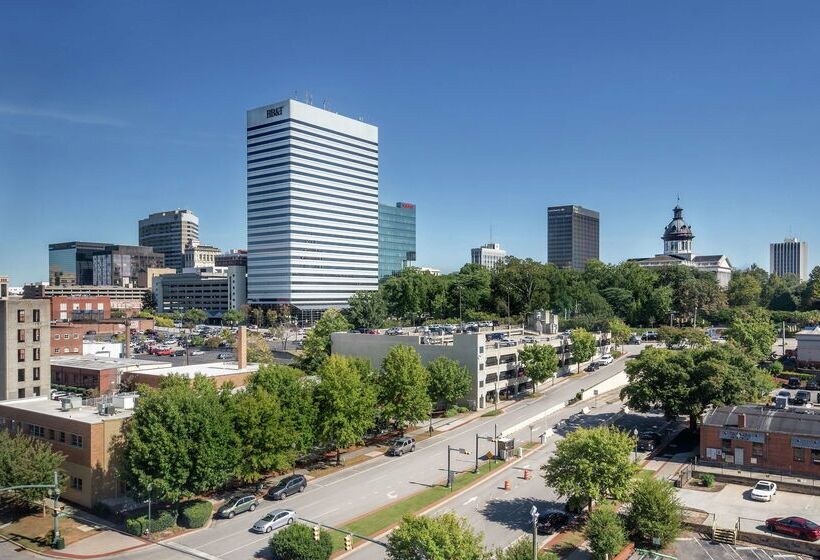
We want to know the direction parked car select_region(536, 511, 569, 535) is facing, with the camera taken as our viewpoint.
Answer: facing away from the viewer and to the right of the viewer

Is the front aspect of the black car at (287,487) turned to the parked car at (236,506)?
yes

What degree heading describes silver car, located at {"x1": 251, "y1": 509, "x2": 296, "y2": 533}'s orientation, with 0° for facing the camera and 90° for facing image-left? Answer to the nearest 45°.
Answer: approximately 45°

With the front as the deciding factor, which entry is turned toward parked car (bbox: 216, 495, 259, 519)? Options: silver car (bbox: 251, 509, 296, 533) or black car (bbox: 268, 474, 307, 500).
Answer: the black car

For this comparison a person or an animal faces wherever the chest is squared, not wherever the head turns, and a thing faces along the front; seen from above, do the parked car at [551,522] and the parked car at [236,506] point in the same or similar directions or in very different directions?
very different directions

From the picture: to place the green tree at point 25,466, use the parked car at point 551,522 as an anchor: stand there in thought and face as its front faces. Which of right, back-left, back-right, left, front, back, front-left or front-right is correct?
back-left

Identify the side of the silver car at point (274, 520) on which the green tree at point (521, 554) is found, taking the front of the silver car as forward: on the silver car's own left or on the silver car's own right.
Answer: on the silver car's own left

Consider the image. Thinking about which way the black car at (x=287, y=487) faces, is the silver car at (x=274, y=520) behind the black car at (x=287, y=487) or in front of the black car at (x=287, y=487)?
in front

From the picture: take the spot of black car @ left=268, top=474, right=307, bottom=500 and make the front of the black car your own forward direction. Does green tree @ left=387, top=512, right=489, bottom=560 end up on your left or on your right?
on your left

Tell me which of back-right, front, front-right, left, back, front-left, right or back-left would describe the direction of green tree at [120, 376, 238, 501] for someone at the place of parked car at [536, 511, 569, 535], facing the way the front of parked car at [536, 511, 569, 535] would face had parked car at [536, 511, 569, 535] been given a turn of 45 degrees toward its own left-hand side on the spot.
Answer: left

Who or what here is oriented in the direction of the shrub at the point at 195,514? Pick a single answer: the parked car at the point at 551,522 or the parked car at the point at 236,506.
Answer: the parked car at the point at 236,506

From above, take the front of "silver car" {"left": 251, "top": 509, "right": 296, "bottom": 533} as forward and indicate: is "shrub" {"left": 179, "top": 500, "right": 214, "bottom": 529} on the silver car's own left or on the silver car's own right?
on the silver car's own right

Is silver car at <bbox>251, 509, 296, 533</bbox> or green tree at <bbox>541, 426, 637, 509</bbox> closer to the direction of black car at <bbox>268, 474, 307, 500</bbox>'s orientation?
the silver car
